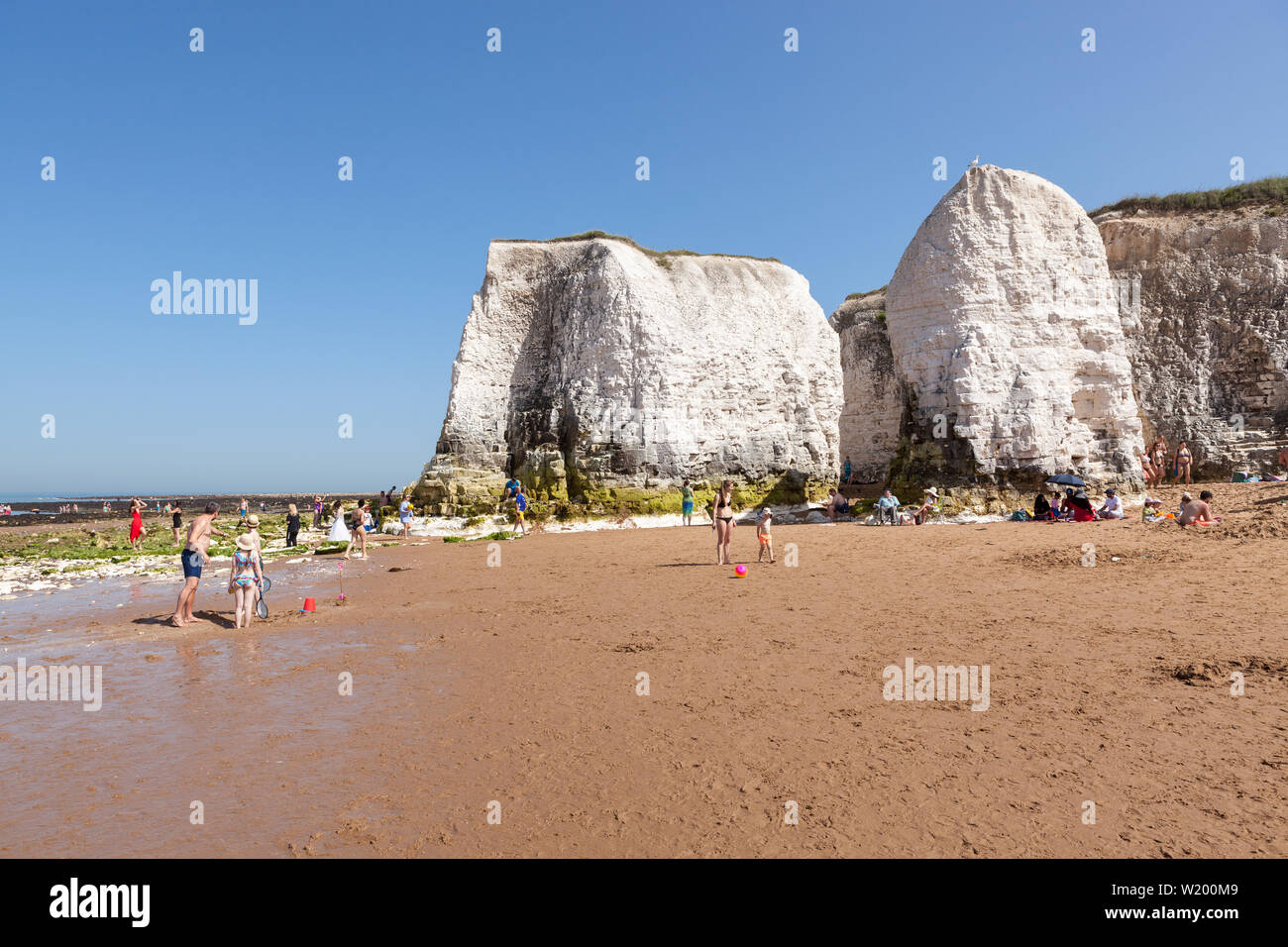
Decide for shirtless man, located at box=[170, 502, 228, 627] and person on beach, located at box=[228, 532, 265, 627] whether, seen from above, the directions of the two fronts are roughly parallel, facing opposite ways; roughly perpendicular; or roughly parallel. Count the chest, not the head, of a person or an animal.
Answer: roughly perpendicular

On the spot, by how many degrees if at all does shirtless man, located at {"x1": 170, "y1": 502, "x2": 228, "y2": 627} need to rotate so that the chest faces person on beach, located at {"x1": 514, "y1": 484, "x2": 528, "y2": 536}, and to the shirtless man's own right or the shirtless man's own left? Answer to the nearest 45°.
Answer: approximately 45° to the shirtless man's own left

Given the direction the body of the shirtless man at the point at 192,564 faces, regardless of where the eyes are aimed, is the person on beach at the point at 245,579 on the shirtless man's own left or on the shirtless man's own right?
on the shirtless man's own right

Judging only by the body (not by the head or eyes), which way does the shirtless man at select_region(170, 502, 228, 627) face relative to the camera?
to the viewer's right

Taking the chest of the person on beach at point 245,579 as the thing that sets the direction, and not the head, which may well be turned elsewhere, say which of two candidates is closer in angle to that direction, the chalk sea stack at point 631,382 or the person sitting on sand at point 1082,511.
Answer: the chalk sea stack

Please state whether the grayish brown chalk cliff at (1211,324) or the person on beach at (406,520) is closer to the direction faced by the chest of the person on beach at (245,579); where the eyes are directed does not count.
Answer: the person on beach

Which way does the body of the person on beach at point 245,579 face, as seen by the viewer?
away from the camera

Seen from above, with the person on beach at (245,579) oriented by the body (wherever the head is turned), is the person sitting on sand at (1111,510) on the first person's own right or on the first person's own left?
on the first person's own right
